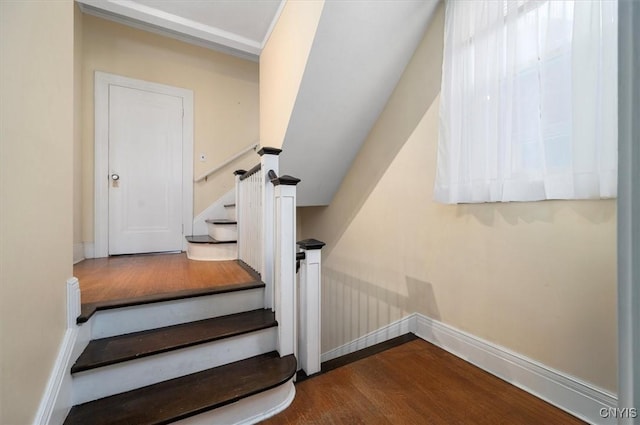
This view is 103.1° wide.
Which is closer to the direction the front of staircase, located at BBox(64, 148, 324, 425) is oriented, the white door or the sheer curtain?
the sheer curtain

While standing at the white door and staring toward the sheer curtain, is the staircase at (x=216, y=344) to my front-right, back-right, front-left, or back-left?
front-right

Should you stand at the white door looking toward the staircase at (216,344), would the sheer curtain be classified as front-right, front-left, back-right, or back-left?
front-left

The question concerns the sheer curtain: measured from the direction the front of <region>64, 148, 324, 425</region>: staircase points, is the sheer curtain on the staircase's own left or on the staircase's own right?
on the staircase's own left

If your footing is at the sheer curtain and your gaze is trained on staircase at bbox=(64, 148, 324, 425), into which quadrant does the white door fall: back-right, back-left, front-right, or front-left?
front-right

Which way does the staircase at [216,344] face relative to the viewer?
toward the camera
